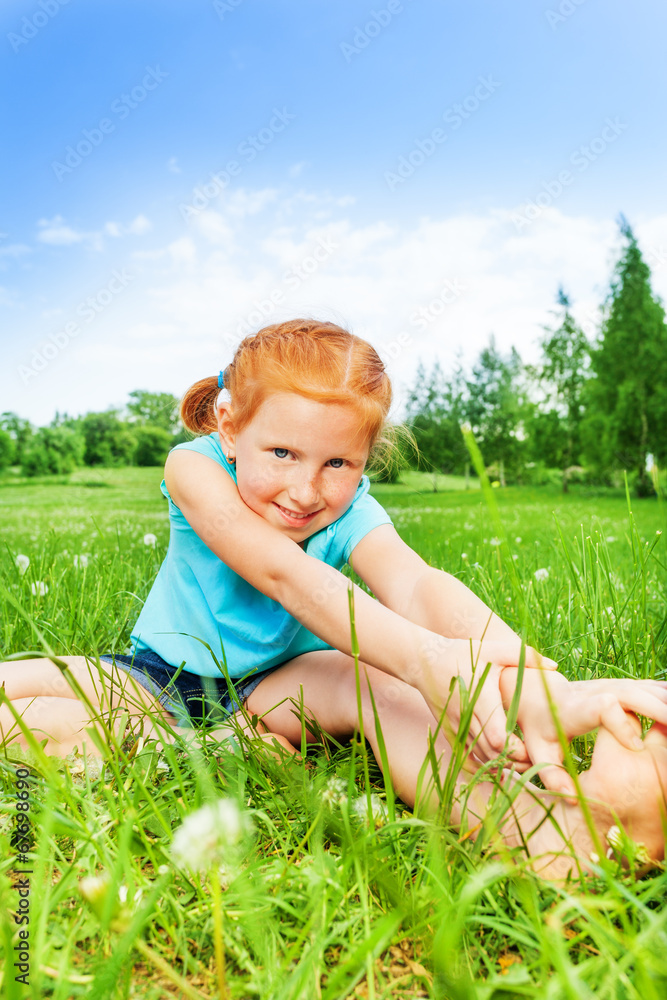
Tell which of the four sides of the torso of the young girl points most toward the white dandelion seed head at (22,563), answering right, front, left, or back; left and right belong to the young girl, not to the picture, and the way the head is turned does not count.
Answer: back

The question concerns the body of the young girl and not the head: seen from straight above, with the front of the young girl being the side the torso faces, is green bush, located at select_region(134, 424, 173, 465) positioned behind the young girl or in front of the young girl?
behind

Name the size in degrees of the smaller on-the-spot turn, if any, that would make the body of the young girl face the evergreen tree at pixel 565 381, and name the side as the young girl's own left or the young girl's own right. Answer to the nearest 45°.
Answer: approximately 135° to the young girl's own left

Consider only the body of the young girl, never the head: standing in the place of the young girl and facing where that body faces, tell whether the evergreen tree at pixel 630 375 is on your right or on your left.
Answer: on your left

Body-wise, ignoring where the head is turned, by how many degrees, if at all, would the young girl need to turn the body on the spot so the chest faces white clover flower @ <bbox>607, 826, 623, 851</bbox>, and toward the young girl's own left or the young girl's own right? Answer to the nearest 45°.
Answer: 0° — they already face it

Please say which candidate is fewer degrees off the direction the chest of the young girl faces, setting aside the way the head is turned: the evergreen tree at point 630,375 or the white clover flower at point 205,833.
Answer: the white clover flower

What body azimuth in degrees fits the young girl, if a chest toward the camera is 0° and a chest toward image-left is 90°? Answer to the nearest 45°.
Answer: approximately 315°

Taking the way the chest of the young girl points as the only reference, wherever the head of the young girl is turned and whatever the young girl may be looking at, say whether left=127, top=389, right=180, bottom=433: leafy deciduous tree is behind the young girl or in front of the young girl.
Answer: behind
